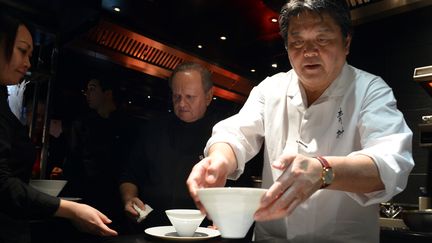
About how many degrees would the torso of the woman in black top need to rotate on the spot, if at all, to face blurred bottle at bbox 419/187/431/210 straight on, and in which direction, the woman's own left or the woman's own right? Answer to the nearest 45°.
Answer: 0° — they already face it

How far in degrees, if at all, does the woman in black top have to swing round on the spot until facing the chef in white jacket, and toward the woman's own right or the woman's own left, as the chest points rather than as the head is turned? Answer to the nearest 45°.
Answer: approximately 45° to the woman's own right

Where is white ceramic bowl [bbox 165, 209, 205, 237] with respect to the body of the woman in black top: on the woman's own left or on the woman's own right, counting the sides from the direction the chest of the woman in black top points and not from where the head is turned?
on the woman's own right

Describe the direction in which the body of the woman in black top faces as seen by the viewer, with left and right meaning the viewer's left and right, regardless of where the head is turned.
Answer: facing to the right of the viewer

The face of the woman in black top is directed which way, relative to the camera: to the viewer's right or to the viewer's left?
to the viewer's right

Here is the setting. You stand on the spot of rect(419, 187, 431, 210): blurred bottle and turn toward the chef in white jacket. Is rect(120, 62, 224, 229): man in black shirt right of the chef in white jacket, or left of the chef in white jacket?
right

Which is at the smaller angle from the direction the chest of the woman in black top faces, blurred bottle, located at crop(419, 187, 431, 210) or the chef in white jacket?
the chef in white jacket

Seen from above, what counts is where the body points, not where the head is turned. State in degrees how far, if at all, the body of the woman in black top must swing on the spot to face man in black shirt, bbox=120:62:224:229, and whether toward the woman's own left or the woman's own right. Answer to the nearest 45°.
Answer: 0° — they already face them

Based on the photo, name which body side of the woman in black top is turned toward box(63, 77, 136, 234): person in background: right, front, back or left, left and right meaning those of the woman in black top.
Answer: left
